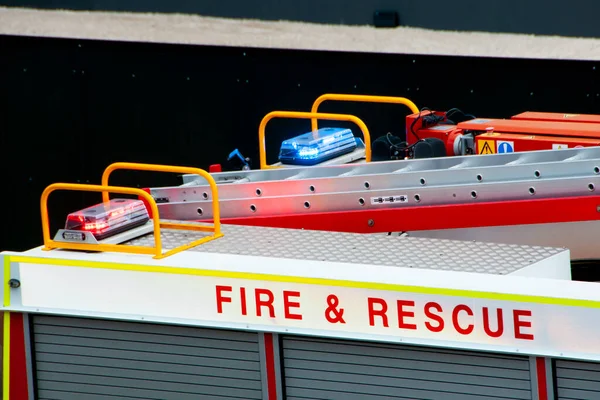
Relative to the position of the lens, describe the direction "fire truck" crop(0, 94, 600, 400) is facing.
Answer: facing the viewer and to the right of the viewer
